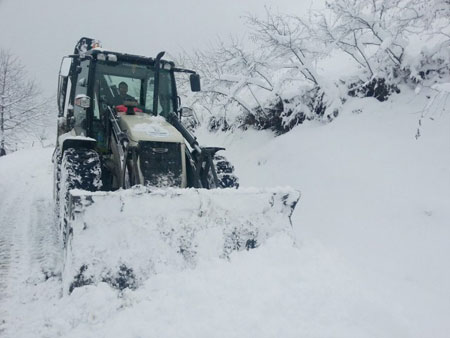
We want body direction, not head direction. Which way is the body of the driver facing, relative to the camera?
toward the camera

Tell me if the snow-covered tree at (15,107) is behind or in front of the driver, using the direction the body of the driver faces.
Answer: behind

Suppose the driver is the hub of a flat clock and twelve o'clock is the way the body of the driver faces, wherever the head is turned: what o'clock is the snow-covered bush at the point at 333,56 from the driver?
The snow-covered bush is roughly at 8 o'clock from the driver.
